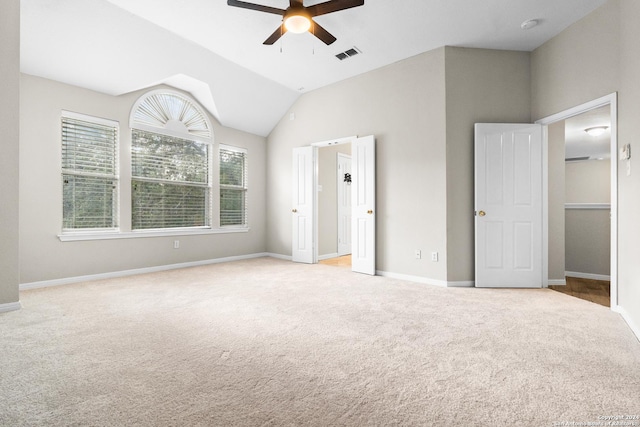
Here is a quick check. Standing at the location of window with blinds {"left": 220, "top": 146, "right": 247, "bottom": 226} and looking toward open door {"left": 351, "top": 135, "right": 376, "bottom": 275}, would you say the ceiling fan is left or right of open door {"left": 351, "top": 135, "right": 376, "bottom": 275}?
right

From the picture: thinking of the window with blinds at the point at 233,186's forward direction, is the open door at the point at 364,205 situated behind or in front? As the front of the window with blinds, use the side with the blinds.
in front

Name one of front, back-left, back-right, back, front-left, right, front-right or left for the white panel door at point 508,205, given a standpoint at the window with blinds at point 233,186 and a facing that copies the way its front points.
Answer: front

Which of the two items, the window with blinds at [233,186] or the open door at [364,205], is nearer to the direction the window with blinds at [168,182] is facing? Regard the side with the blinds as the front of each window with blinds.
the open door

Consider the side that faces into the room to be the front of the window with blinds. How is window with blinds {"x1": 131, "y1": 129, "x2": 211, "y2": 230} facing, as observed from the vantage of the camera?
facing the viewer and to the right of the viewer

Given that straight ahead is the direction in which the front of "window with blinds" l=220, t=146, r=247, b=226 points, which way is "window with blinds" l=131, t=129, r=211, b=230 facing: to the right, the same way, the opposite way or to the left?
the same way

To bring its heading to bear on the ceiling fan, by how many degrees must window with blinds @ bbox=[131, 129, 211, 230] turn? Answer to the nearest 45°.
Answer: approximately 45° to its right

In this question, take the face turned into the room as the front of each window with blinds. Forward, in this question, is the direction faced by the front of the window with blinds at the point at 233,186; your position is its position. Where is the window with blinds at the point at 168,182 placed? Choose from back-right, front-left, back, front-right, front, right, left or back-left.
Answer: right

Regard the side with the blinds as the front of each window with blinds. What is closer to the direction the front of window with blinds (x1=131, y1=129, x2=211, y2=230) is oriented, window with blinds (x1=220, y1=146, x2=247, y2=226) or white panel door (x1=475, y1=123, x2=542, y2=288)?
the white panel door

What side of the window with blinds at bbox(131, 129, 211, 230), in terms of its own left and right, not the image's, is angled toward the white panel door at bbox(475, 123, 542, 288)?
front

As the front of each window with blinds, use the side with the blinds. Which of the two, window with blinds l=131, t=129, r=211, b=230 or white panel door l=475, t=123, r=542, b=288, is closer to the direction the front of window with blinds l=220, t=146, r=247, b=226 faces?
the white panel door

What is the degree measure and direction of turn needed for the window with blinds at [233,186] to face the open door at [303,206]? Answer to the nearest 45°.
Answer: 0° — it already faces it

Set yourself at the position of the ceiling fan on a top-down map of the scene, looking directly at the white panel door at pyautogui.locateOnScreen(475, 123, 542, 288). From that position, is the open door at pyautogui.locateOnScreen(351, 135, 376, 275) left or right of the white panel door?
left

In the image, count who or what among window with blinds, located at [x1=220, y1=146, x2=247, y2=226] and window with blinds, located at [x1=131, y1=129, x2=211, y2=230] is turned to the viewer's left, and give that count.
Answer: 0

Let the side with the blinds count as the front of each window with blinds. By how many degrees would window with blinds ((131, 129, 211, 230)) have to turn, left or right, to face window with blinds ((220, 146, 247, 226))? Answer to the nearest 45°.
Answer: approximately 90° to its left

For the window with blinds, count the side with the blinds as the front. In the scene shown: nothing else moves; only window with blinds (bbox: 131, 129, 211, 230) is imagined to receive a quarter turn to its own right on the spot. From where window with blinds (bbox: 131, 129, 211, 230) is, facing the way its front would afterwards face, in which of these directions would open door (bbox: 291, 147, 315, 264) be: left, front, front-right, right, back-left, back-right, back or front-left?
back-left

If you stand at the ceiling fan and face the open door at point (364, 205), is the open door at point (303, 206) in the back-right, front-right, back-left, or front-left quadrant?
front-left

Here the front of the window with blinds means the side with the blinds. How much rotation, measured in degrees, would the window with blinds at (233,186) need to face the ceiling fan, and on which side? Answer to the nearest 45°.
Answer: approximately 45° to its right
